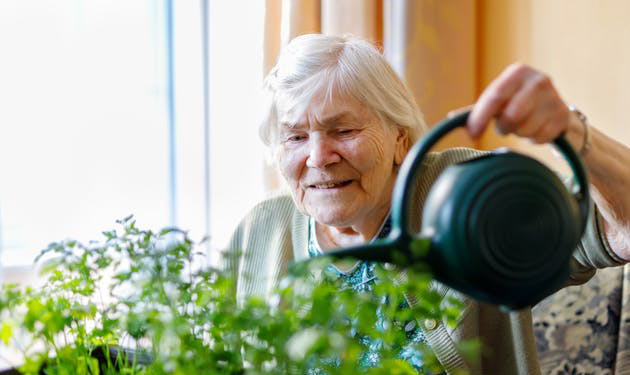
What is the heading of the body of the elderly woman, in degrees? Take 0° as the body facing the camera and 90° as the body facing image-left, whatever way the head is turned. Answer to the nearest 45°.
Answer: approximately 45°
